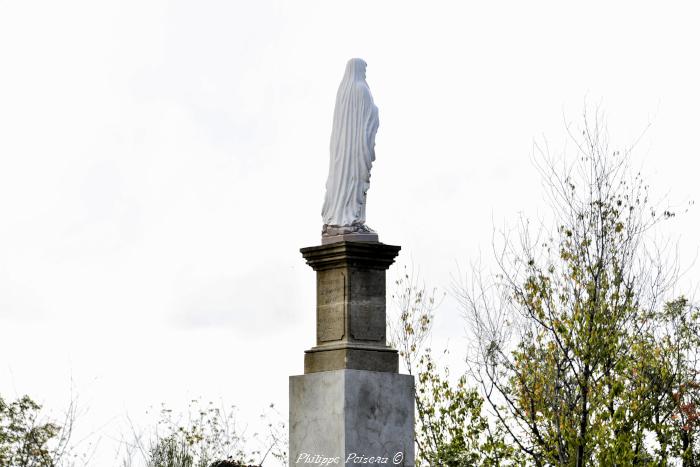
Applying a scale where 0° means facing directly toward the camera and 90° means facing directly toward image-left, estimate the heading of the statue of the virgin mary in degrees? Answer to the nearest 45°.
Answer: approximately 225°
